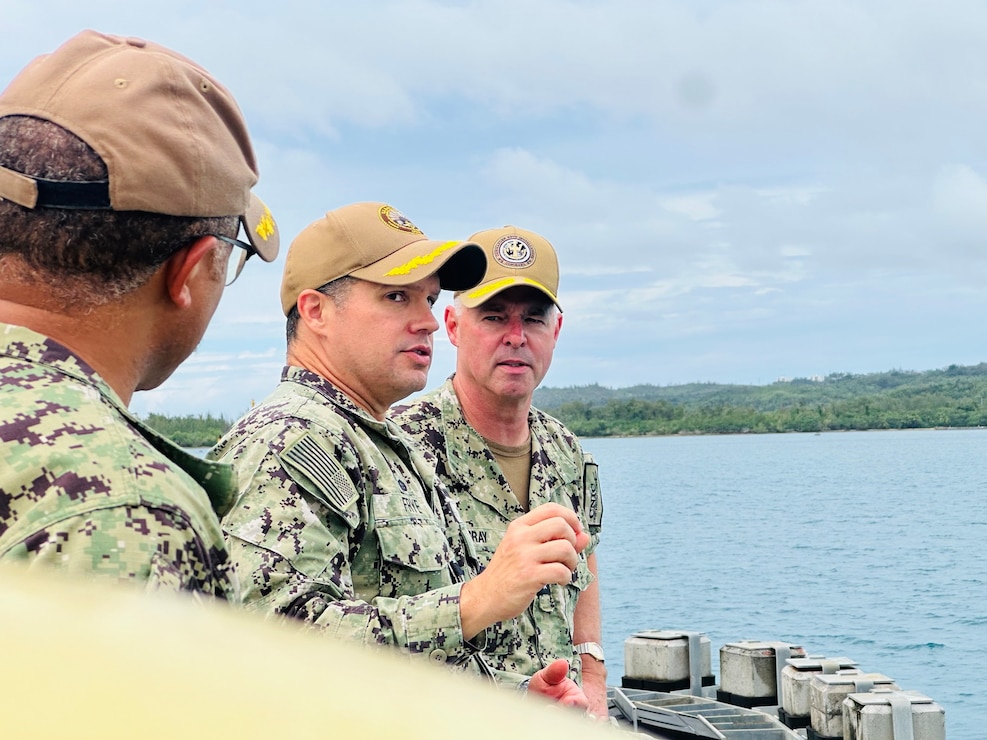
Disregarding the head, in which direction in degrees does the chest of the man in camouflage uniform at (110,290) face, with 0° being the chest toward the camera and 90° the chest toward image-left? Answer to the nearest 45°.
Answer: approximately 225°

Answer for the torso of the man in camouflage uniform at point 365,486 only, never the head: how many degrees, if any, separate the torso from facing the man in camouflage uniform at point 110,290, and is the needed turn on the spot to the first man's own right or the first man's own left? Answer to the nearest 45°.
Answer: approximately 45° to the first man's own right

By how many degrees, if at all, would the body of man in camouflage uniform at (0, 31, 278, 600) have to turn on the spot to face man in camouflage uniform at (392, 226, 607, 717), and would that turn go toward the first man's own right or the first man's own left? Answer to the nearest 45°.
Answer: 0° — they already face them

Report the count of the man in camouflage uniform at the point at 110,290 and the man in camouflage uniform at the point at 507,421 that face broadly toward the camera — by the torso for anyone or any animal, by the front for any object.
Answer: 1

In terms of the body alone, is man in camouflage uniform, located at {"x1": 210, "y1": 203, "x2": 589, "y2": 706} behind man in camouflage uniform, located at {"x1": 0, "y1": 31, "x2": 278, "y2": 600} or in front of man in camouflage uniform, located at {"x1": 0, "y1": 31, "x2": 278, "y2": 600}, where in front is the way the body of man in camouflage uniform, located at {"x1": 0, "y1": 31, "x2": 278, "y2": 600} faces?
in front

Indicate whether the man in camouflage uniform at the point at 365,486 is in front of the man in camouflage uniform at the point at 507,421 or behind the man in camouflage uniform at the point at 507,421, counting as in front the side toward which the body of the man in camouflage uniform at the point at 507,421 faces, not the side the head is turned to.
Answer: in front
